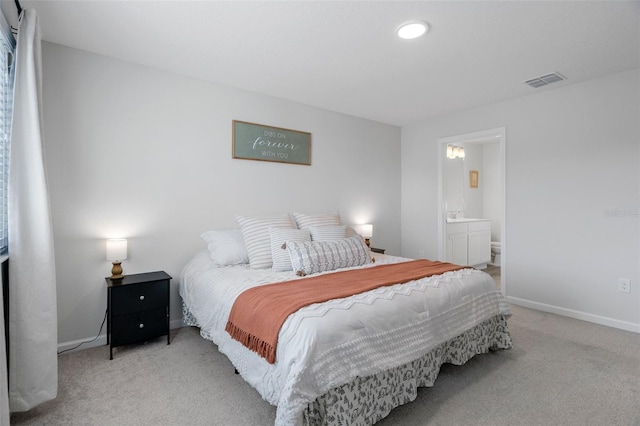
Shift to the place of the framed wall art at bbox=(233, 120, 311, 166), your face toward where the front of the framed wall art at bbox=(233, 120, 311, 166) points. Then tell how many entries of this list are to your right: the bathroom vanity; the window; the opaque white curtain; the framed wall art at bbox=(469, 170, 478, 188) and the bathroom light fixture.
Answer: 2

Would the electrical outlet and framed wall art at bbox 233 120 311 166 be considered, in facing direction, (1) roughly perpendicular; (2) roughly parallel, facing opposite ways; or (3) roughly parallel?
roughly perpendicular

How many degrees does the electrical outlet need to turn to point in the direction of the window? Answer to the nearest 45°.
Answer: approximately 45° to its right

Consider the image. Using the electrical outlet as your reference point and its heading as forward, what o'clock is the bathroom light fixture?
The bathroom light fixture is roughly at 4 o'clock from the electrical outlet.

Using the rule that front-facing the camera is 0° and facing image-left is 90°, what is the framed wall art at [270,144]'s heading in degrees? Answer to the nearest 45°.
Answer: approximately 315°

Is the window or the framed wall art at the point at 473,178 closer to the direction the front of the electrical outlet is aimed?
the window

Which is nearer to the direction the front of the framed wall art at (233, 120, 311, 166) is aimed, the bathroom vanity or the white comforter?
the white comforter

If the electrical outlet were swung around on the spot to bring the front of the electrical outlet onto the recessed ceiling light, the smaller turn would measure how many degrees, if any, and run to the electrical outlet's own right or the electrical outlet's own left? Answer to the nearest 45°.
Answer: approximately 45° to the electrical outlet's own right
